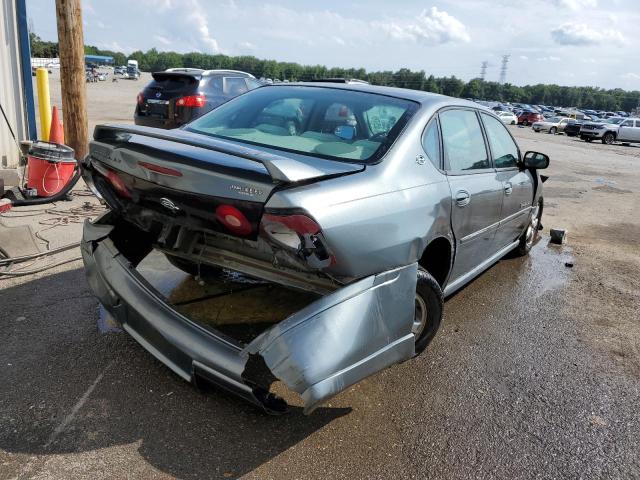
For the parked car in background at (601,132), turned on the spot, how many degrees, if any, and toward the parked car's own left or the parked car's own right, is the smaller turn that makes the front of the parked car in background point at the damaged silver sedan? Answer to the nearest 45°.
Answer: approximately 45° to the parked car's own left

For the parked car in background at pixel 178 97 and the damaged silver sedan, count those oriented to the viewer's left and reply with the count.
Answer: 0

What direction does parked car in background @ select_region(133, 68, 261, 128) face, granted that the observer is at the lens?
facing away from the viewer and to the right of the viewer

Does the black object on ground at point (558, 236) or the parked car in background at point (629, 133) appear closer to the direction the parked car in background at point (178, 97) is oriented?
the parked car in background

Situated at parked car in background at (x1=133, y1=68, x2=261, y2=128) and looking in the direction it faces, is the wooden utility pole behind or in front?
behind

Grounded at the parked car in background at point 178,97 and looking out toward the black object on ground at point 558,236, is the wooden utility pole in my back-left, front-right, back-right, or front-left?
front-right

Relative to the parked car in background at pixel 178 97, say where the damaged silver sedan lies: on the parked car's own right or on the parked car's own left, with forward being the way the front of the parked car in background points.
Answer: on the parked car's own right

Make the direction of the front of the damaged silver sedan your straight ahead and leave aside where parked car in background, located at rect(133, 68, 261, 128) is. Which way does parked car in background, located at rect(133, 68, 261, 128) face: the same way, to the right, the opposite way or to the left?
the same way

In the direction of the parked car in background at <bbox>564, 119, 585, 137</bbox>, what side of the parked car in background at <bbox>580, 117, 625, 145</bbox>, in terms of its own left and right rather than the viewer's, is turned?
right

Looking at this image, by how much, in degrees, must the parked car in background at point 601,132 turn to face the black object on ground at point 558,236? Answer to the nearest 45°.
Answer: approximately 45° to its left

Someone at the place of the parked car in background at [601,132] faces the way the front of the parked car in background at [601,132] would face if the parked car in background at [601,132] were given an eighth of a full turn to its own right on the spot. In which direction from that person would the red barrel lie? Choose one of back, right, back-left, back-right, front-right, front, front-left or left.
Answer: left

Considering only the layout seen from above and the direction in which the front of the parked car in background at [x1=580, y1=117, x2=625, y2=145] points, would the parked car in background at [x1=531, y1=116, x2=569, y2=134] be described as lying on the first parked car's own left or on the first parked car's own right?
on the first parked car's own right

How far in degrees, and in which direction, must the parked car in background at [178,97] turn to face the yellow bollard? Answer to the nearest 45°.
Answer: approximately 135° to its left

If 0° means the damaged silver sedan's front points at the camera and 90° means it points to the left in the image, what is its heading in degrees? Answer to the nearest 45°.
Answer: approximately 225°

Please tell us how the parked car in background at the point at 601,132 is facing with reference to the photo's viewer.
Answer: facing the viewer and to the left of the viewer
